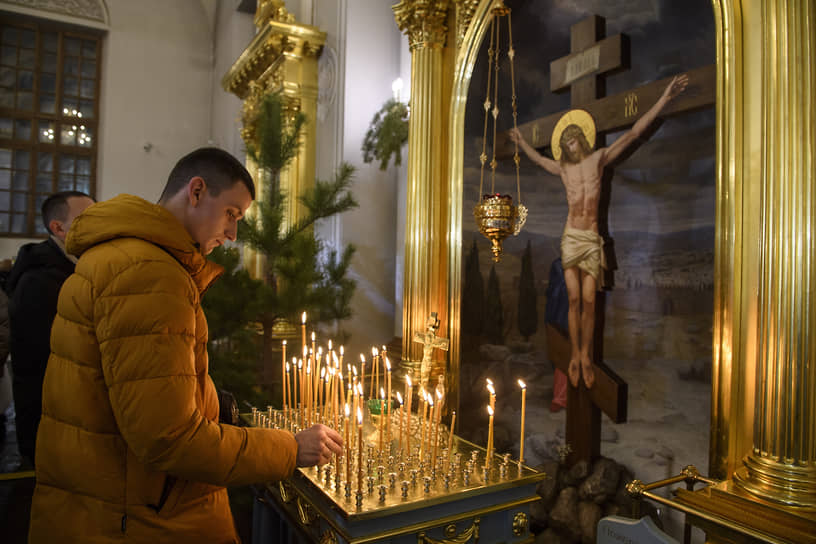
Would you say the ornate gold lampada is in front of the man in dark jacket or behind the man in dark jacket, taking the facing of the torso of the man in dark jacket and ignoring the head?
in front

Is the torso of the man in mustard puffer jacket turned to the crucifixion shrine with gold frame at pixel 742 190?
yes

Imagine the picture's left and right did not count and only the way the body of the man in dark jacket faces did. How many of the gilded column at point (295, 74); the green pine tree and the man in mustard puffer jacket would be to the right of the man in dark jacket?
1

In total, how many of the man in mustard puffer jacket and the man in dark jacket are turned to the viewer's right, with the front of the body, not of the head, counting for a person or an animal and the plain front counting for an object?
2

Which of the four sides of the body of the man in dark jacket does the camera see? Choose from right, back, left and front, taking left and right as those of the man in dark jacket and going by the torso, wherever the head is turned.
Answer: right

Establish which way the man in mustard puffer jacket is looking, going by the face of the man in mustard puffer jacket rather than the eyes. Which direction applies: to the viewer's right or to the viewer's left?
to the viewer's right

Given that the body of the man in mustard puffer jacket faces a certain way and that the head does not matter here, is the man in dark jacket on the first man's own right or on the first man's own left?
on the first man's own left

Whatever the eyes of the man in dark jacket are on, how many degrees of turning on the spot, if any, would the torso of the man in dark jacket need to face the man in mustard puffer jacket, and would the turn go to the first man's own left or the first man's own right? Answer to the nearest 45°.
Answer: approximately 90° to the first man's own right

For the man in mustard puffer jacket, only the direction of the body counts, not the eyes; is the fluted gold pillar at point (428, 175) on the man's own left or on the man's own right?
on the man's own left

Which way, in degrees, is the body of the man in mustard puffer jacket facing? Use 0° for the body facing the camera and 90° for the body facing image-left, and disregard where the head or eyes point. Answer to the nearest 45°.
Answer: approximately 270°

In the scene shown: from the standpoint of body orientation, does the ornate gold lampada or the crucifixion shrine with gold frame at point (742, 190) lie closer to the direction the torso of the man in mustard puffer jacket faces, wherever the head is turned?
the crucifixion shrine with gold frame

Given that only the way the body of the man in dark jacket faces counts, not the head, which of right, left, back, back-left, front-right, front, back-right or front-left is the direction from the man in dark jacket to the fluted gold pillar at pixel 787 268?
front-right
